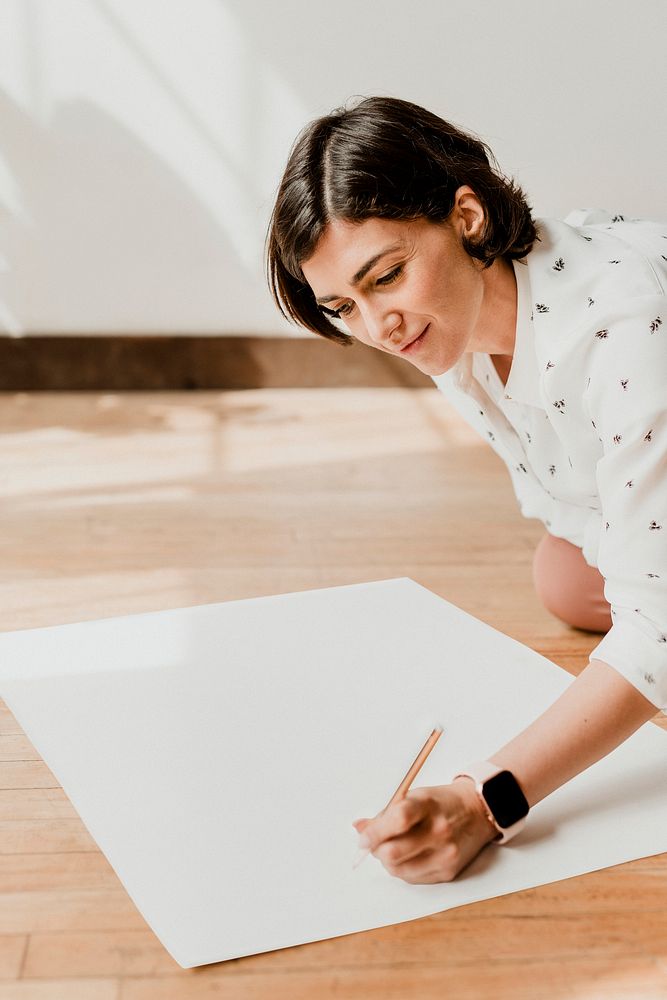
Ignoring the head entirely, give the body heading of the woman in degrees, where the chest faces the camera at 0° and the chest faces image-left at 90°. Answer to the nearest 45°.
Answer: approximately 45°
